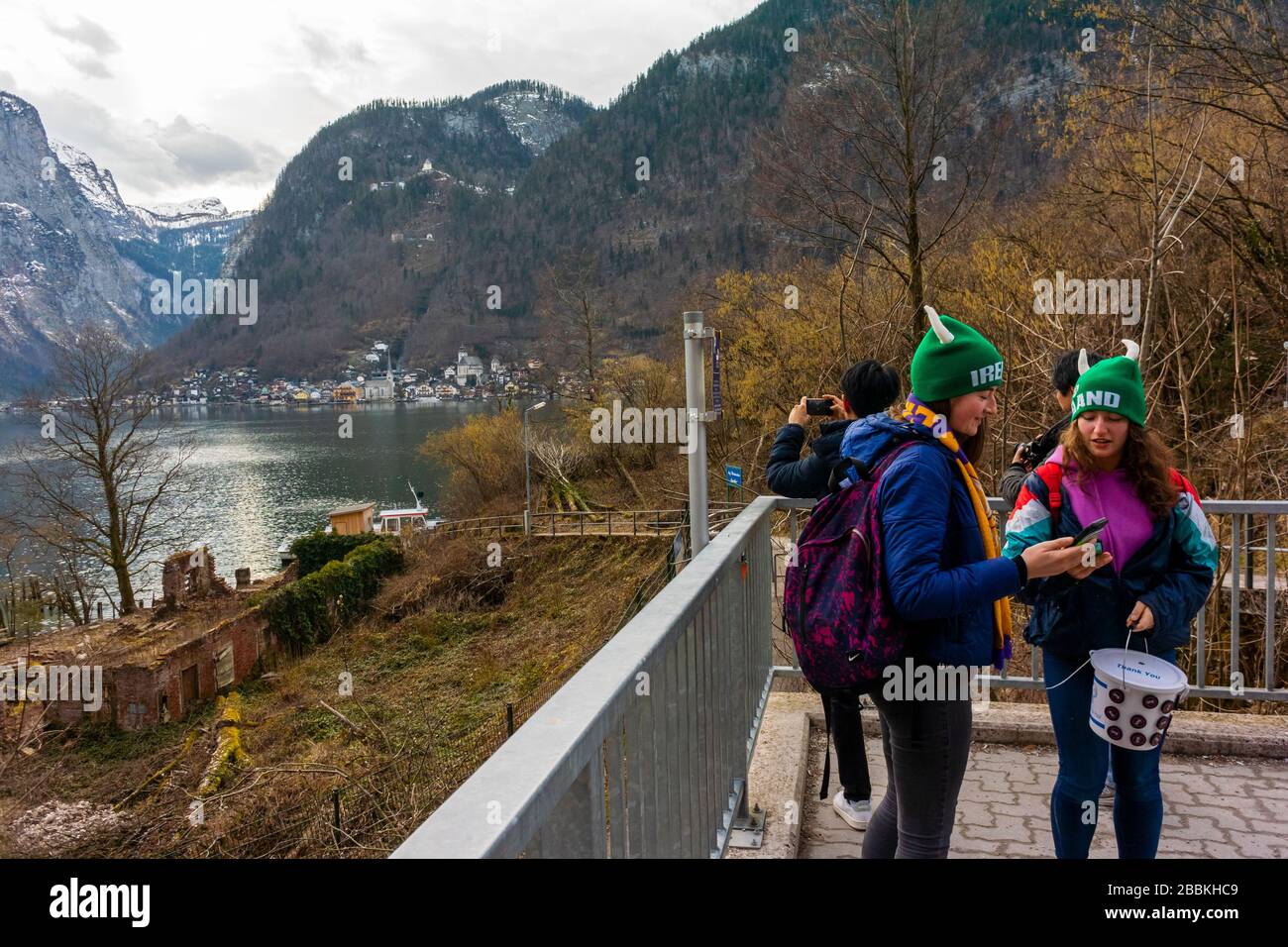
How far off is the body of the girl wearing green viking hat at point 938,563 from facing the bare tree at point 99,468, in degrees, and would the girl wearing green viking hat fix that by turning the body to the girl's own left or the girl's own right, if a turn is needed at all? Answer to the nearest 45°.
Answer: approximately 135° to the girl's own left

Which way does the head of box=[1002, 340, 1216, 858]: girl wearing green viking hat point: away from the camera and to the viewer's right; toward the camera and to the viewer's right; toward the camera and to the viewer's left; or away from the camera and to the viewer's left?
toward the camera and to the viewer's left

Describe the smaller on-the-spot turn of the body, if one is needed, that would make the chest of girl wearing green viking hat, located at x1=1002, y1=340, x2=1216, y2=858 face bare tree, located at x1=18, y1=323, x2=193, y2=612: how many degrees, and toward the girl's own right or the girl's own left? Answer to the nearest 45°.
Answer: approximately 135° to the girl's own right

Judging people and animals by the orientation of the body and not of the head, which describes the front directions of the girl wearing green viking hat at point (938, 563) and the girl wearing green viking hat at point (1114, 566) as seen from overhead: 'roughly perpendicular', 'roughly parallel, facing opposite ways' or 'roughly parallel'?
roughly perpendicular

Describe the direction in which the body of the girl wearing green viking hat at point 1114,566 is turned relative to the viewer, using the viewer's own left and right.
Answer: facing the viewer

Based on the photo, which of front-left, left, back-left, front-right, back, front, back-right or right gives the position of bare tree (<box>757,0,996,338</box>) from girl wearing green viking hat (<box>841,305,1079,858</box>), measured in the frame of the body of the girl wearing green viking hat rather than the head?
left

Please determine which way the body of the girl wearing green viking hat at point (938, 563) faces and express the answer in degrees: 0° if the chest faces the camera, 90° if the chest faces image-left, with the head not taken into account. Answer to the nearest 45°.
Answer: approximately 270°

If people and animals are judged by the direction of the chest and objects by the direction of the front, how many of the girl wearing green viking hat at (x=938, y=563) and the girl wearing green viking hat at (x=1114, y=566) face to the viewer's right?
1

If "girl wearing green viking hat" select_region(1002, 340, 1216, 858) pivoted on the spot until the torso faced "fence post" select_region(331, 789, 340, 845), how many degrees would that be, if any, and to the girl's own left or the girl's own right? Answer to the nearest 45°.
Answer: approximately 135° to the girl's own right

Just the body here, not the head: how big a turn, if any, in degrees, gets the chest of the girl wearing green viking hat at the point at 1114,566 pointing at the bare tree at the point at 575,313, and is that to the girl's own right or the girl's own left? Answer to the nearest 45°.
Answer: approximately 135° to the girl's own right

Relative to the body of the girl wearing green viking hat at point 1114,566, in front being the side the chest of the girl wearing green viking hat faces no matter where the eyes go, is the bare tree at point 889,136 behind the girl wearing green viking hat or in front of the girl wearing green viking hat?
behind

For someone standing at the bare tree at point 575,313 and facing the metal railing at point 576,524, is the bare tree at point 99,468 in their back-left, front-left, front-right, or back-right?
front-right
